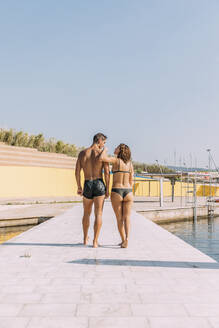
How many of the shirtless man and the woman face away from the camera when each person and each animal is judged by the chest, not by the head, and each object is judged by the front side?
2

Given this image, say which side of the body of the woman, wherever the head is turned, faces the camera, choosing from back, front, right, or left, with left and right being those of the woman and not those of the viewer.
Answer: back

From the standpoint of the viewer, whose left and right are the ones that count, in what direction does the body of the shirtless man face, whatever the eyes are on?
facing away from the viewer
